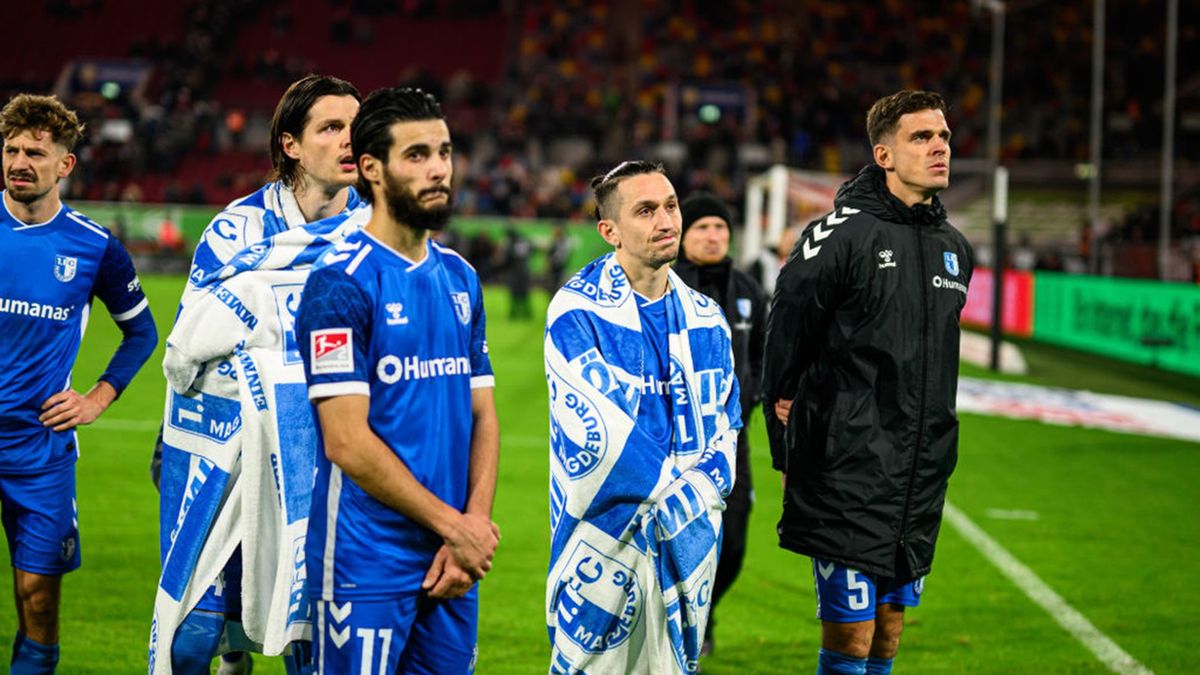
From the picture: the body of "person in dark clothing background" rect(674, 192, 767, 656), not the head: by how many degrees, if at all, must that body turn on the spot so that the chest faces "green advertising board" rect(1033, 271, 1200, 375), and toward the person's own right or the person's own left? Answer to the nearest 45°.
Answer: approximately 135° to the person's own left

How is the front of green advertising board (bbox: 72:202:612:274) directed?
toward the camera

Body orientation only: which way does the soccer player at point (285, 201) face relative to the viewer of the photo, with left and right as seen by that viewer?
facing the viewer and to the right of the viewer

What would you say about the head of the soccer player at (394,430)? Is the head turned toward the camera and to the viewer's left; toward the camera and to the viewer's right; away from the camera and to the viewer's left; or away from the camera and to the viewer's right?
toward the camera and to the viewer's right

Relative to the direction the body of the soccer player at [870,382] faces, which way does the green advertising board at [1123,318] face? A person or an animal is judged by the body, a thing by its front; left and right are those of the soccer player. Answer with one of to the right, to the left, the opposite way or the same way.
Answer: to the right

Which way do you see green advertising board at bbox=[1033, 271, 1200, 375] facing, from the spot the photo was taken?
facing the viewer and to the left of the viewer

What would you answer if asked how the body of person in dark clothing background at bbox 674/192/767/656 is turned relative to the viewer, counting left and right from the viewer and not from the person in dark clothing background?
facing the viewer

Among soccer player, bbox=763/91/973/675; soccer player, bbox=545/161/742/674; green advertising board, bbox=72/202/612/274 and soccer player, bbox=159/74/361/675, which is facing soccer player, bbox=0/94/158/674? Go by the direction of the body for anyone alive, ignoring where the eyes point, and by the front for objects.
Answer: the green advertising board

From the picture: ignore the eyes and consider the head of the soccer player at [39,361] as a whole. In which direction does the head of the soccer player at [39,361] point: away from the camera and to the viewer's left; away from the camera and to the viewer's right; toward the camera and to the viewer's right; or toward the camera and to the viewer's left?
toward the camera and to the viewer's left

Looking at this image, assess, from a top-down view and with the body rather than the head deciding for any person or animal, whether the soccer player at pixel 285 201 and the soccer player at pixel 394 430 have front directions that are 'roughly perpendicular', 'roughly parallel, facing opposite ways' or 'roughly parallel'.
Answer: roughly parallel

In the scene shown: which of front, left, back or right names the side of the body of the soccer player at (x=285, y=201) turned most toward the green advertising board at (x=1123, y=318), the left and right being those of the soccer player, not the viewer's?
left

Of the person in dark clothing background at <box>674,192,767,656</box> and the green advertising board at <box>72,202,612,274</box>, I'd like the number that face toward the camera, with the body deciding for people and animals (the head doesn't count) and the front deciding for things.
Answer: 2

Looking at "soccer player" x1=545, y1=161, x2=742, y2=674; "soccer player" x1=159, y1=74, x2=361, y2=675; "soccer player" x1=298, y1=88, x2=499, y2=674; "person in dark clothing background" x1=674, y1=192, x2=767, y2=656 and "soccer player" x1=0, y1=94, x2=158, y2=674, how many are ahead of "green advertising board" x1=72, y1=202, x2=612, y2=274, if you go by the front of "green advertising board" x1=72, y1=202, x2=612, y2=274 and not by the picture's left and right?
5

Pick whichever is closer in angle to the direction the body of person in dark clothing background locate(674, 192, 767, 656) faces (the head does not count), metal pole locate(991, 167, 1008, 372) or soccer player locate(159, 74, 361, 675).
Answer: the soccer player

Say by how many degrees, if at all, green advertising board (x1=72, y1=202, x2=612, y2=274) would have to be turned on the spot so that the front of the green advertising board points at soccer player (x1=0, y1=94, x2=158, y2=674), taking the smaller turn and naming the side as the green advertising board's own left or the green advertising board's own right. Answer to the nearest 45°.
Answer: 0° — it already faces them

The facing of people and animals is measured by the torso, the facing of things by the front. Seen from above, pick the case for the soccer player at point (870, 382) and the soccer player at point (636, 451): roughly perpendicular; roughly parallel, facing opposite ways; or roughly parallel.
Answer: roughly parallel
